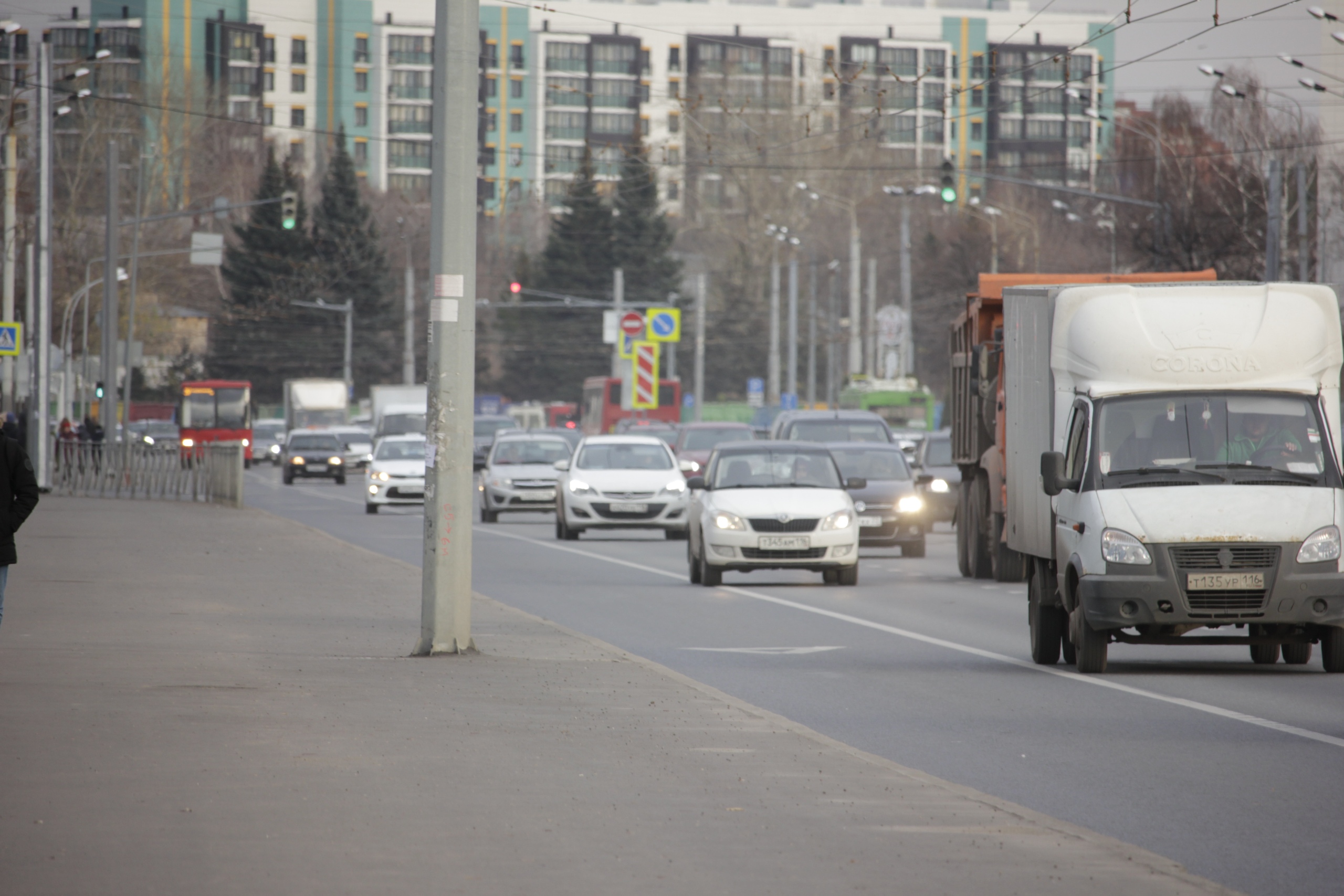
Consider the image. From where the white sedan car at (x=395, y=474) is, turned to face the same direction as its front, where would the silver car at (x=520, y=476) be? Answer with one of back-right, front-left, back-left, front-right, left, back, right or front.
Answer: front-left

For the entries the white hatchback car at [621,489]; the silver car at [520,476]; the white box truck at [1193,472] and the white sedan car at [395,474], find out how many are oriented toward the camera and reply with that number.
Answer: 4

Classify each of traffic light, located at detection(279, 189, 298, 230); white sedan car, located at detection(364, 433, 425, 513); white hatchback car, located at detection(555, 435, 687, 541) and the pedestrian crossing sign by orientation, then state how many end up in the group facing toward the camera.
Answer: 4

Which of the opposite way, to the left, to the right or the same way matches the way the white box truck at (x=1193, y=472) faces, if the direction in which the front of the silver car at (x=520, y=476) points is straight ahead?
the same way

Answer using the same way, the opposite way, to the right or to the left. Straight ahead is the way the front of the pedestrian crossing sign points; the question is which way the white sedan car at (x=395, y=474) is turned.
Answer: the same way

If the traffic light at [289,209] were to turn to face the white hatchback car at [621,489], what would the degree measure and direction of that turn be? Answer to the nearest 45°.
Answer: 0° — it already faces it

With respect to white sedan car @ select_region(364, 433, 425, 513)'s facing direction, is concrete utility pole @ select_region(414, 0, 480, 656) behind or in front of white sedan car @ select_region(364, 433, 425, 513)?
in front

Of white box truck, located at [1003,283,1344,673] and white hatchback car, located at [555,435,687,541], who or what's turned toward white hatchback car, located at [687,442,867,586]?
the white hatchback car, located at [555,435,687,541]

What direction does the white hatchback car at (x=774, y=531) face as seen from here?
toward the camera

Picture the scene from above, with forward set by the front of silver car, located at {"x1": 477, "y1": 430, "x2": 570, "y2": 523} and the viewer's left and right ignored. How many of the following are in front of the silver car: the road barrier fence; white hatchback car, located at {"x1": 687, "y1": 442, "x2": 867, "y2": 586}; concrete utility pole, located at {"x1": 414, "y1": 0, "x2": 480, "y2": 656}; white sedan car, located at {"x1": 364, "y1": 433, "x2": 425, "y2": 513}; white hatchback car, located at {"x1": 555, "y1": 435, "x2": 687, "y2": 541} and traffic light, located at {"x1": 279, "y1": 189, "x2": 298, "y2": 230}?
3

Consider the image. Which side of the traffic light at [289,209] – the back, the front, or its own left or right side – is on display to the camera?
front

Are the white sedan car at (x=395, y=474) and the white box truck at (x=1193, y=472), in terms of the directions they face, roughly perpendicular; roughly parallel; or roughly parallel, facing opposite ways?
roughly parallel

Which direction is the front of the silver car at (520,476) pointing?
toward the camera

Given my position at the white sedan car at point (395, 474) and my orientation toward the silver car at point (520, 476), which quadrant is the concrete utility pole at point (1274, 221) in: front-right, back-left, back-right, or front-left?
front-left

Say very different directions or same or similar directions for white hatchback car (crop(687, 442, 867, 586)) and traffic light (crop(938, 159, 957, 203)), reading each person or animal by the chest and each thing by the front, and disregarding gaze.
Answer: same or similar directions

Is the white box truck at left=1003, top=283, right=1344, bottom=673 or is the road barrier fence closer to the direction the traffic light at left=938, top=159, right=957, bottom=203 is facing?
the white box truck

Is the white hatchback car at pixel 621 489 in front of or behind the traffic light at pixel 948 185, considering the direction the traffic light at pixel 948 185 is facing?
in front

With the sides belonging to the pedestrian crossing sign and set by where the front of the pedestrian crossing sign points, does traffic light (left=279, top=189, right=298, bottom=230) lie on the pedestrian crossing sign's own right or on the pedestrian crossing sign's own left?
on the pedestrian crossing sign's own left

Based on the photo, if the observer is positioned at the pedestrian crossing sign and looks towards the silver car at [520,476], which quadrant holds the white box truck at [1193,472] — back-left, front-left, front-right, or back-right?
front-right

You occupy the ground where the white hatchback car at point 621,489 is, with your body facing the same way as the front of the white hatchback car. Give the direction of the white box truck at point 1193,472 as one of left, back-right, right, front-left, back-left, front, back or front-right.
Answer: front
